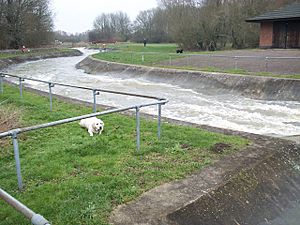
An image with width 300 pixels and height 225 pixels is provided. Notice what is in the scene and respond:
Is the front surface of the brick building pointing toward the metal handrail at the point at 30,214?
yes

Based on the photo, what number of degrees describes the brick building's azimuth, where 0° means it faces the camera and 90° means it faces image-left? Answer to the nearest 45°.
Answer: approximately 0°
